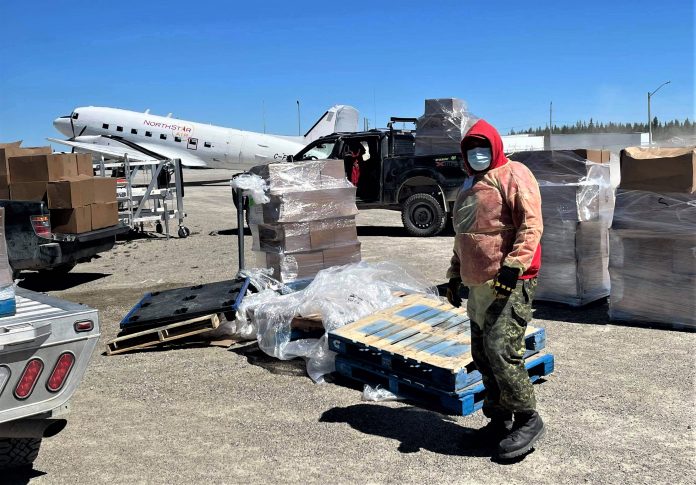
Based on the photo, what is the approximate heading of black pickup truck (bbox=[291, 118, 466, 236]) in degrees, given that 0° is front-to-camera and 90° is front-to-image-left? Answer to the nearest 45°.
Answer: approximately 90°

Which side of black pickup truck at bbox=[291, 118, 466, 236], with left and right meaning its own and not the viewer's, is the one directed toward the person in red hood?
left

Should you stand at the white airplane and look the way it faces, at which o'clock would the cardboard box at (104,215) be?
The cardboard box is roughly at 9 o'clock from the white airplane.

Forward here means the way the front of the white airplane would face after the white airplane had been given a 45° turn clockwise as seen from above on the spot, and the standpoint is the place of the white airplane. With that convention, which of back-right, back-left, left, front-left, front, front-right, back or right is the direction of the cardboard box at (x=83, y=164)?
back-left

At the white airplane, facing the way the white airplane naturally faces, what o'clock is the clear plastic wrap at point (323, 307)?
The clear plastic wrap is roughly at 9 o'clock from the white airplane.

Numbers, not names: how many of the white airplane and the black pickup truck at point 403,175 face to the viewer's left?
2

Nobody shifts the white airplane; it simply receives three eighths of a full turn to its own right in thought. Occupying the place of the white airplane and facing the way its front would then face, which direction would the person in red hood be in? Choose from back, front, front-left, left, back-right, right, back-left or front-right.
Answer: back-right

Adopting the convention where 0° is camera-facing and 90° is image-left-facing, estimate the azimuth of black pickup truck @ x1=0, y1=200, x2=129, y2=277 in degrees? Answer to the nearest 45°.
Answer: approximately 135°

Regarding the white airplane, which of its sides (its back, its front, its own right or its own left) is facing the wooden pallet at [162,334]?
left

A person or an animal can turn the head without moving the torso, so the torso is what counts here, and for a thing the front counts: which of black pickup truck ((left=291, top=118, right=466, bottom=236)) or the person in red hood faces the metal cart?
the black pickup truck

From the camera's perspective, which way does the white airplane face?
to the viewer's left
